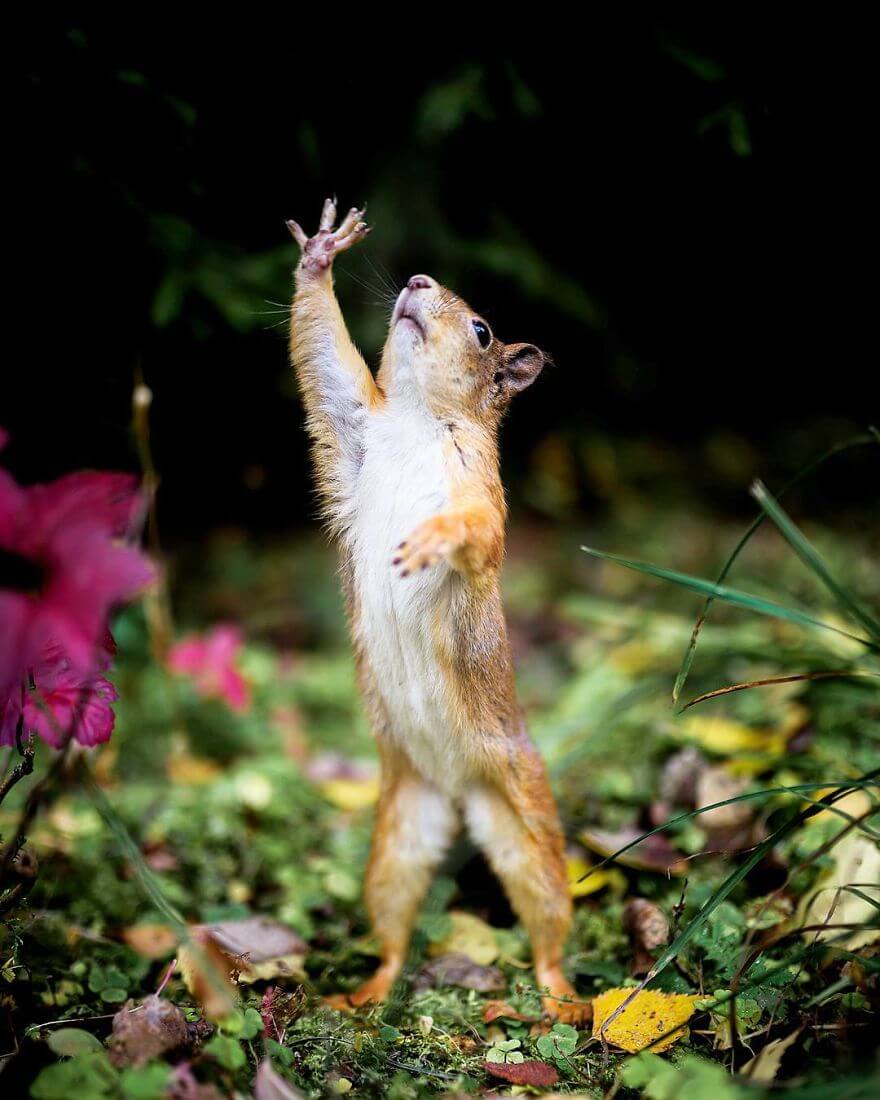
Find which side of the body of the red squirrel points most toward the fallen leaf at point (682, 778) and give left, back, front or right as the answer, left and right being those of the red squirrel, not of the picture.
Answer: back

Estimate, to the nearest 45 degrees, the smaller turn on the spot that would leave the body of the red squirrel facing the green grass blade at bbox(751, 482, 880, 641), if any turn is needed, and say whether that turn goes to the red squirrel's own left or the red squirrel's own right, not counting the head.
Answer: approximately 90° to the red squirrel's own left

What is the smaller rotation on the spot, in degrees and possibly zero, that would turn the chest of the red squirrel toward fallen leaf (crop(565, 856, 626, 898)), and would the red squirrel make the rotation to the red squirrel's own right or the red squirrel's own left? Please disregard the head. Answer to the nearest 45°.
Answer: approximately 180°

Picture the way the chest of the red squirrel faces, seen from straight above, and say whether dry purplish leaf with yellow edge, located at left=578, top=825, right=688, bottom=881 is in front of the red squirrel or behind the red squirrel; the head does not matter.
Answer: behind

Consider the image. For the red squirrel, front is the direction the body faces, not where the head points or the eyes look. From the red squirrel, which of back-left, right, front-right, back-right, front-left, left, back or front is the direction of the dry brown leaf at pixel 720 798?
back

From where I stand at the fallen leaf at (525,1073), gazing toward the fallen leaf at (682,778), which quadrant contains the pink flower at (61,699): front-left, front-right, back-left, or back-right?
back-left

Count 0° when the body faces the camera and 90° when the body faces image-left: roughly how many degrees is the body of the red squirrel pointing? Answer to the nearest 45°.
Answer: approximately 45°
